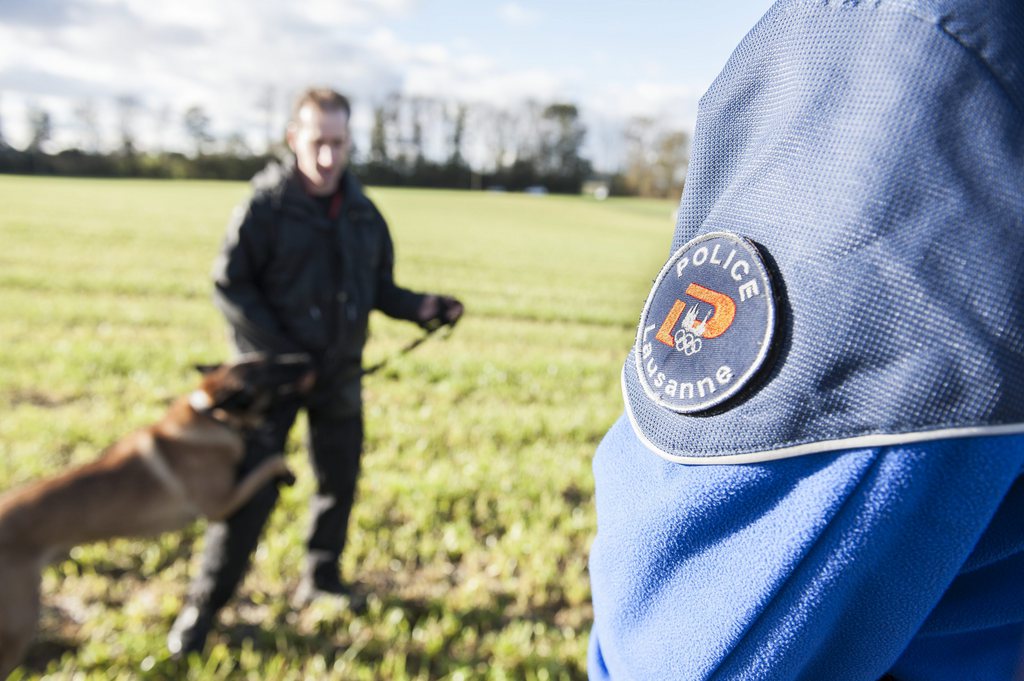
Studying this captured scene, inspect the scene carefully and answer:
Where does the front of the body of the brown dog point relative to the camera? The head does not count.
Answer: to the viewer's right

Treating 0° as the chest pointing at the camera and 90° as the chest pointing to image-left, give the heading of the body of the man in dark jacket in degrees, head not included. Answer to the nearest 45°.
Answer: approximately 315°
